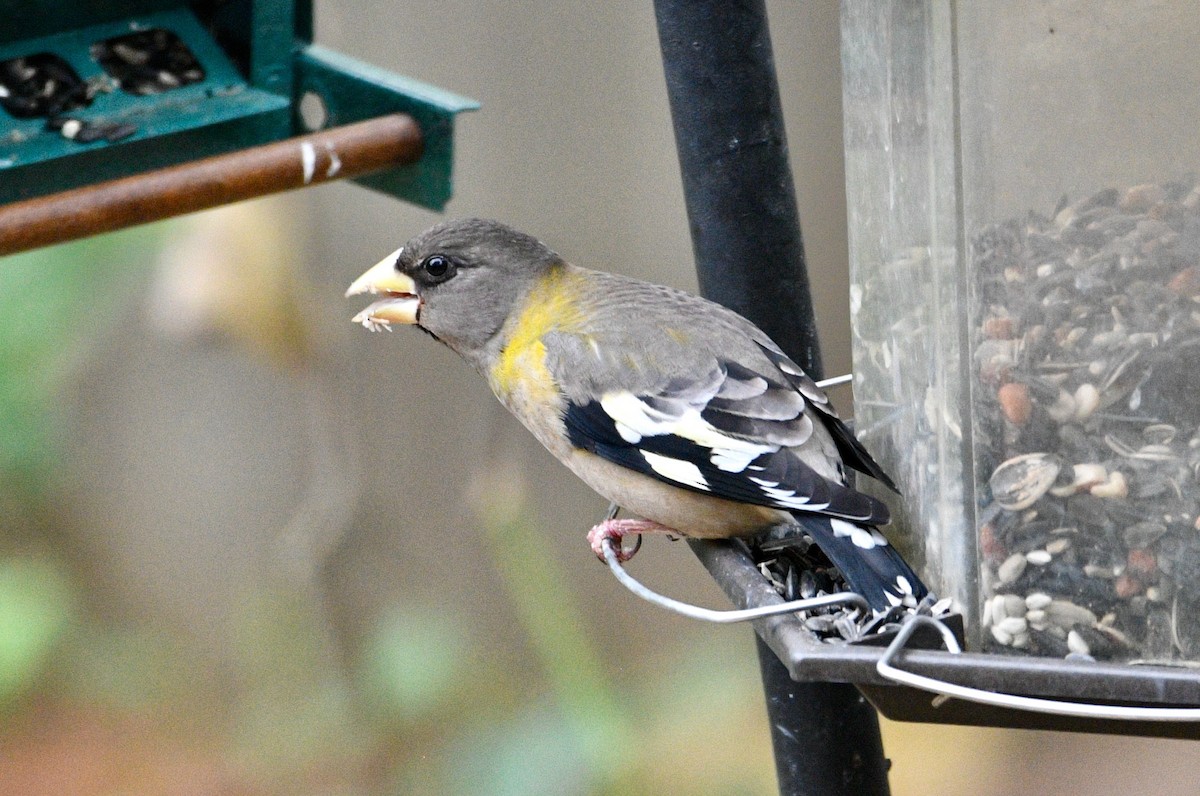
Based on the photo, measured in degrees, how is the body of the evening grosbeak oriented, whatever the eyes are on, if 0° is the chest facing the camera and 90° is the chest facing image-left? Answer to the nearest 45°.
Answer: approximately 90°

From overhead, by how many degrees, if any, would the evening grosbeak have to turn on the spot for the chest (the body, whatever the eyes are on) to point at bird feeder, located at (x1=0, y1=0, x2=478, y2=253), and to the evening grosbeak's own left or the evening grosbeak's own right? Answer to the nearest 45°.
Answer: approximately 45° to the evening grosbeak's own right
